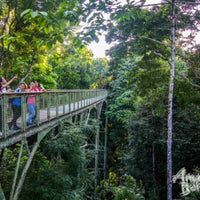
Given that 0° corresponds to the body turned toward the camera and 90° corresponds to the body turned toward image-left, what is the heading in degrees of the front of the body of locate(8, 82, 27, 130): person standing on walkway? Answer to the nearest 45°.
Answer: approximately 315°
